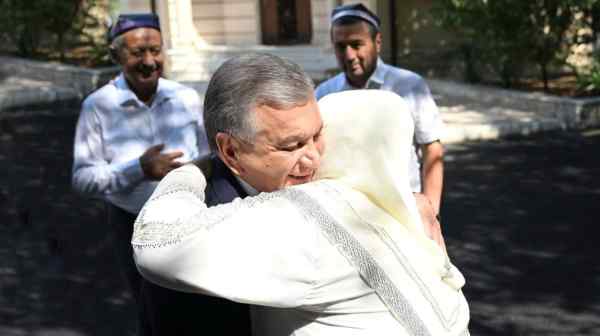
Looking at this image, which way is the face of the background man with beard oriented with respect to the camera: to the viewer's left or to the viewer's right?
to the viewer's left

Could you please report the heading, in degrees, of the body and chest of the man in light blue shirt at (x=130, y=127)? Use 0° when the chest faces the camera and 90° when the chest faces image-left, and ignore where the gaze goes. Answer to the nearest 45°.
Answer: approximately 315°
